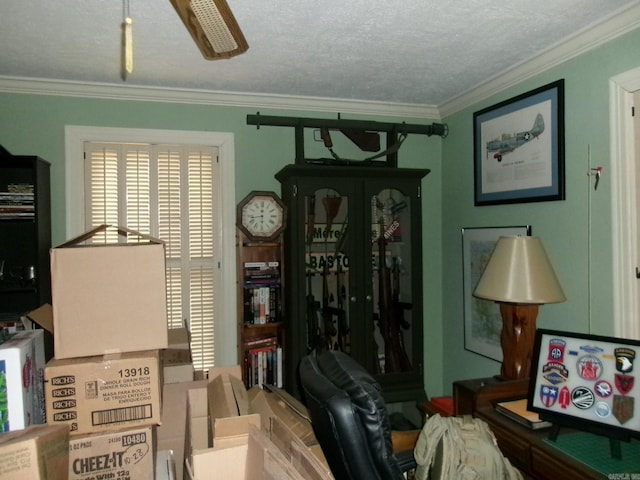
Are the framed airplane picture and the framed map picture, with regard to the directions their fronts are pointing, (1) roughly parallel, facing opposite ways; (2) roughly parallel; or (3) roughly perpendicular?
roughly parallel

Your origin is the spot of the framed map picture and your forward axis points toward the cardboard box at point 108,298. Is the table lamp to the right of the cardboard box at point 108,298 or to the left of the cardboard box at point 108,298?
left

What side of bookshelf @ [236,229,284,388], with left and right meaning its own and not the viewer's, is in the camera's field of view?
front

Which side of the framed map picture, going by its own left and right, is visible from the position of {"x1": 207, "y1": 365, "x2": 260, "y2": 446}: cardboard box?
front

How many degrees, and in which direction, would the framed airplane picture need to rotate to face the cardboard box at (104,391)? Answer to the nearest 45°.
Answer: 0° — it already faces it

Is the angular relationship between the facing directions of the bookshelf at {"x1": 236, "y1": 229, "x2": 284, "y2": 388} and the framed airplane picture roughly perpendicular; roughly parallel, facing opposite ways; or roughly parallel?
roughly perpendicular

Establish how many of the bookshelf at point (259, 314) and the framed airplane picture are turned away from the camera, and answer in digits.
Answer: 0

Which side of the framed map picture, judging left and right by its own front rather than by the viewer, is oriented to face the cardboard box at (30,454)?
front

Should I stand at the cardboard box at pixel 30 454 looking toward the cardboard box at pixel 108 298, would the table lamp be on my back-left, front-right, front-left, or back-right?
front-right

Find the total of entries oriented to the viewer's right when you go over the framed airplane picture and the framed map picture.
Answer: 0

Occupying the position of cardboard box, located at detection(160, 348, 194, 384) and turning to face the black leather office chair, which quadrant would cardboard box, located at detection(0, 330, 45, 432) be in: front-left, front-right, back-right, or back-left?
front-right

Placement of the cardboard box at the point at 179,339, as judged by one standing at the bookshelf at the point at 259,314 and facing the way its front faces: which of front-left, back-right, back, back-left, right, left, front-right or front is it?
front-right

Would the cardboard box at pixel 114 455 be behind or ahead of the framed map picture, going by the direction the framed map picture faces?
ahead

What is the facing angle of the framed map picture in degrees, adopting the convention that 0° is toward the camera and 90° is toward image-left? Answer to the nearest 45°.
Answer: approximately 45°
